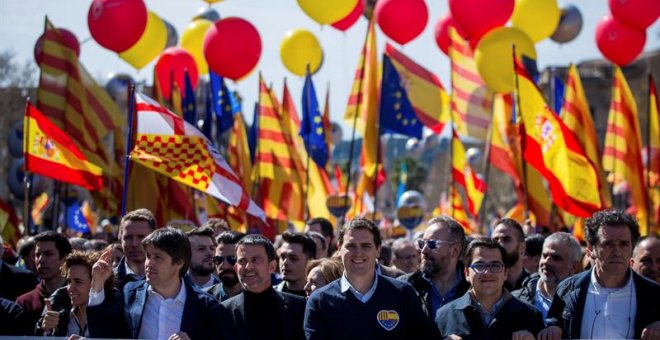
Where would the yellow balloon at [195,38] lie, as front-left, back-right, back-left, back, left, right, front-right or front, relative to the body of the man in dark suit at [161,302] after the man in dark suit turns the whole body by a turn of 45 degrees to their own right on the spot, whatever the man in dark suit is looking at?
right

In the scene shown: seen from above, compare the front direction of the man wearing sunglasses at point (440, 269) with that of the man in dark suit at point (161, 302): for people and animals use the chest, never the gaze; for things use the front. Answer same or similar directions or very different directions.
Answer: same or similar directions

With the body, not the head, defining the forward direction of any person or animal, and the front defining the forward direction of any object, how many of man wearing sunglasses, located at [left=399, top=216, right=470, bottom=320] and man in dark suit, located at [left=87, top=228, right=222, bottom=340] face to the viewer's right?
0

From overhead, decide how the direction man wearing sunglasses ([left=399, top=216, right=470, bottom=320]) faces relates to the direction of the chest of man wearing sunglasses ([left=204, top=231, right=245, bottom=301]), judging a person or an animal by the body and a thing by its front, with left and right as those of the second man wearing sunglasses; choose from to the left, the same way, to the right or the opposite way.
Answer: the same way

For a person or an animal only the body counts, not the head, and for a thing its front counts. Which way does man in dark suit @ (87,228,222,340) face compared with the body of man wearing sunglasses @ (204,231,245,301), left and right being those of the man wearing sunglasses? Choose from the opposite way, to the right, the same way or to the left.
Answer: the same way

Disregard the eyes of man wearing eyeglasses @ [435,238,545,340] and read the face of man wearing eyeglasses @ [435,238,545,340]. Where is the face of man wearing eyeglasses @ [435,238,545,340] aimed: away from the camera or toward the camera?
toward the camera

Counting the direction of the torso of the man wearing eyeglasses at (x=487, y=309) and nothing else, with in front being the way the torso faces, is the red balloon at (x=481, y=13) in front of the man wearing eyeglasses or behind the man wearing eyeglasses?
behind

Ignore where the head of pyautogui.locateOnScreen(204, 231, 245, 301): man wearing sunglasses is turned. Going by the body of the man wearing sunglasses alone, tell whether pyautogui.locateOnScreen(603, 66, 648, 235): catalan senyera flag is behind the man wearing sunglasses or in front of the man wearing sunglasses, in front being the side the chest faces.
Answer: behind

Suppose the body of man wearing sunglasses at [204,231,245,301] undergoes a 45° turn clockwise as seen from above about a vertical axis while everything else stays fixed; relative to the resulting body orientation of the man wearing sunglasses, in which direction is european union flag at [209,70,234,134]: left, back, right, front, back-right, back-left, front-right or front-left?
right

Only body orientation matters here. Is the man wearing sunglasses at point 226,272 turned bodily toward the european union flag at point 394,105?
no

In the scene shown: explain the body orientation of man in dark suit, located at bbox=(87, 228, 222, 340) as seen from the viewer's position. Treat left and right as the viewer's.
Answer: facing the viewer and to the left of the viewer

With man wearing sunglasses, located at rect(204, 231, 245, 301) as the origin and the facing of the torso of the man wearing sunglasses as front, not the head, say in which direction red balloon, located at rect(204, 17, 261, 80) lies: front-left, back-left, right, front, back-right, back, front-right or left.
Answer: back-right

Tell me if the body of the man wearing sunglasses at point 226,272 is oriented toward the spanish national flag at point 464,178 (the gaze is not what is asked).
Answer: no

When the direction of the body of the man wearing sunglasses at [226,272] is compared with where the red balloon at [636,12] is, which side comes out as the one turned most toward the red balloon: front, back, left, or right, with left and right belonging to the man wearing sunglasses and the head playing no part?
back

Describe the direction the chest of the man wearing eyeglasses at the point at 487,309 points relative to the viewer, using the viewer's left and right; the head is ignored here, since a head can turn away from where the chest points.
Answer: facing the viewer

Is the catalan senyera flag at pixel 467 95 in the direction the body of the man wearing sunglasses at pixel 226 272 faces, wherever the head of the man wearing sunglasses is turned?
no

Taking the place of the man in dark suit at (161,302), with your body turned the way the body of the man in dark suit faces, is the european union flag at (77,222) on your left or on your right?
on your right

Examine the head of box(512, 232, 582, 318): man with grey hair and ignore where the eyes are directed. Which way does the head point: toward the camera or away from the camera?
toward the camera
